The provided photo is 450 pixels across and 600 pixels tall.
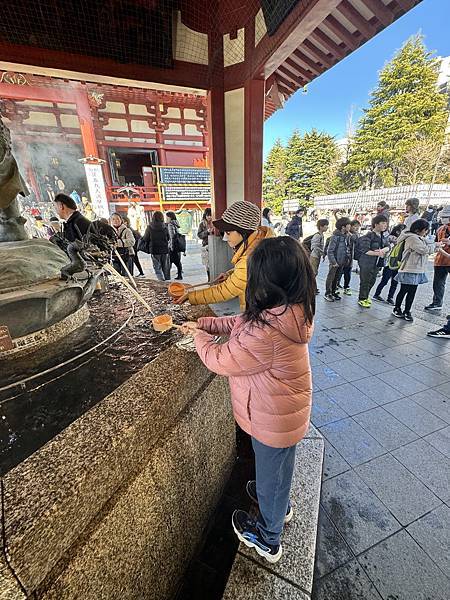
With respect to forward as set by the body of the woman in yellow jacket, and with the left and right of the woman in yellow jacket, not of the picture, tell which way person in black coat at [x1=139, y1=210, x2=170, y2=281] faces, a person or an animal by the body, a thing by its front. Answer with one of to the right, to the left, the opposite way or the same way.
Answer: to the right

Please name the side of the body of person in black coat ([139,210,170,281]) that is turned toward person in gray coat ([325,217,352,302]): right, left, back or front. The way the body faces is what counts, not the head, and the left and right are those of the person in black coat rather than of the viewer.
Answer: right

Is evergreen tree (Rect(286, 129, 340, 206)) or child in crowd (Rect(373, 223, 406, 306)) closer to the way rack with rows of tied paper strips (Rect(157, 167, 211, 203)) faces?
the child in crowd

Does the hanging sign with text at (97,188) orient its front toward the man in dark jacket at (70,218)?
yes

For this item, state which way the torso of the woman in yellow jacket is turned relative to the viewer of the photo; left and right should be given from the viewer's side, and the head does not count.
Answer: facing to the left of the viewer

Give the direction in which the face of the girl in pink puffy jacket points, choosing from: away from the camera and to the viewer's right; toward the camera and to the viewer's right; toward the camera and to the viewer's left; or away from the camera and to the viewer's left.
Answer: away from the camera and to the viewer's left

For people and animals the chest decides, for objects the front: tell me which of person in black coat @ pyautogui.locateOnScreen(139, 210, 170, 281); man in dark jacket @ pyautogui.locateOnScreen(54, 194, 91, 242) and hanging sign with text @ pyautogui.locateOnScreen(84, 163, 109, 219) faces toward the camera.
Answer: the hanging sign with text

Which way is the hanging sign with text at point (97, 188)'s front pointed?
toward the camera

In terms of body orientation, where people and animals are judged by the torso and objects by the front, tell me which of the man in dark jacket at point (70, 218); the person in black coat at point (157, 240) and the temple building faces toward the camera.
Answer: the temple building

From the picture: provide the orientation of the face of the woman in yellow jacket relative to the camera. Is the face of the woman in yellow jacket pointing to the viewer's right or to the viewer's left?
to the viewer's left

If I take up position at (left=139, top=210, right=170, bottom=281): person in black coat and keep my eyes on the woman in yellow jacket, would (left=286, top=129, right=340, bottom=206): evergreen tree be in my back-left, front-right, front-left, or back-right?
back-left

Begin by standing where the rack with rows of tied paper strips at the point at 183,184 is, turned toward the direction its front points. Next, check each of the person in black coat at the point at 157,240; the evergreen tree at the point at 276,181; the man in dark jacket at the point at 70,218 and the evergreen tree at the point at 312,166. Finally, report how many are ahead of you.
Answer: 2

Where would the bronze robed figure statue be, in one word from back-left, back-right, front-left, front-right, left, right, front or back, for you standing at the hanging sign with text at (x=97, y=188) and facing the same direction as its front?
front

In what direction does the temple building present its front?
toward the camera
